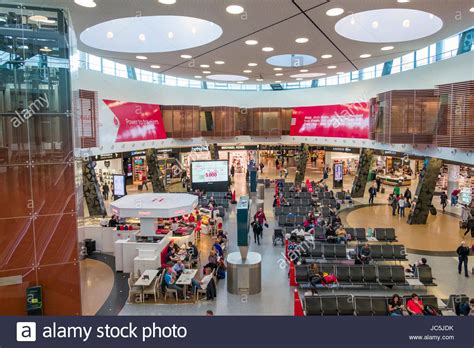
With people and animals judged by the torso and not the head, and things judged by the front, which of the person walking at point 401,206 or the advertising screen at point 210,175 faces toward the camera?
the advertising screen

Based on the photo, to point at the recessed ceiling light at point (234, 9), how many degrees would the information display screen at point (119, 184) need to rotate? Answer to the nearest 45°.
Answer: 0° — it already faces it

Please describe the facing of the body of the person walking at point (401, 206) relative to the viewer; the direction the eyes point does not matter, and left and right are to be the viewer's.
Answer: facing away from the viewer

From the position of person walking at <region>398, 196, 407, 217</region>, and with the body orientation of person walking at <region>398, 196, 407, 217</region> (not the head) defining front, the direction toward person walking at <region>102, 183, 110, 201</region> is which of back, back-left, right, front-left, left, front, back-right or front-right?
left

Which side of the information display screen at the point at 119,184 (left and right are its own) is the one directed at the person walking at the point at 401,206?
left

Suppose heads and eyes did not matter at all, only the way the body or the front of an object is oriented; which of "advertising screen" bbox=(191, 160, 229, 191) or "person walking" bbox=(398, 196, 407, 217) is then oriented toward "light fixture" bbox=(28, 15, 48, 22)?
the advertising screen

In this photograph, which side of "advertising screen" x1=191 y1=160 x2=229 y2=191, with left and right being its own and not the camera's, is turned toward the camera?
front

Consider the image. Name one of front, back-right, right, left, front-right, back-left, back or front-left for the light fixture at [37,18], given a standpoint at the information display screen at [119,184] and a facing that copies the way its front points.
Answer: front

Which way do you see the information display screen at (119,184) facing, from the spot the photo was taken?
facing the viewer

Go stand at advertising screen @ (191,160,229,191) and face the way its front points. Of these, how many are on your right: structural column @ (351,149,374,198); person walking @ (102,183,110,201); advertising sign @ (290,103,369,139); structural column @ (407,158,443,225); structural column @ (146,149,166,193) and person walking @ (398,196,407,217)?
2

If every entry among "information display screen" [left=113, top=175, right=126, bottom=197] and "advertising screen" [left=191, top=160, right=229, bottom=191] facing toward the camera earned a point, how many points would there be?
2

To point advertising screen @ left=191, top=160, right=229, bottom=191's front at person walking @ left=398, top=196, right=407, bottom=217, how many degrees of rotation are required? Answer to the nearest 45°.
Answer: approximately 45° to its left
